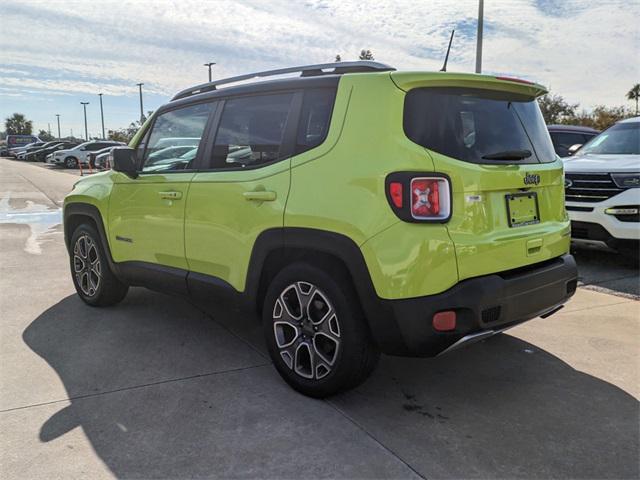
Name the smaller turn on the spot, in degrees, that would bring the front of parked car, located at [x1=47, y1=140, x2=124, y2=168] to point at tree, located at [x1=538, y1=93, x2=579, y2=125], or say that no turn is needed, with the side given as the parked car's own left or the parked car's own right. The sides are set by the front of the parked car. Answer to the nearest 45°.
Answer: approximately 135° to the parked car's own left

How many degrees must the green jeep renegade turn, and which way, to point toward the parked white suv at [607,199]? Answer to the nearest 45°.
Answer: approximately 90° to its right

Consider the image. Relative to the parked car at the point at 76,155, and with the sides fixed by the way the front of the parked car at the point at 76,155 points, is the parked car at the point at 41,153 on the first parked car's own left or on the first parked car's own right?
on the first parked car's own right

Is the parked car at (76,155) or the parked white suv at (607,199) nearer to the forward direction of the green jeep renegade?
the parked car

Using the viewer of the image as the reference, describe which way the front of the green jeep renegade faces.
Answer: facing away from the viewer and to the left of the viewer

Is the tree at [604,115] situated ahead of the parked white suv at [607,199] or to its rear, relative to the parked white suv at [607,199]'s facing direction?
to the rear

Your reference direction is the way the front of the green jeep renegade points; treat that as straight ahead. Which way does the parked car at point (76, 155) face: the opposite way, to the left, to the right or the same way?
to the left

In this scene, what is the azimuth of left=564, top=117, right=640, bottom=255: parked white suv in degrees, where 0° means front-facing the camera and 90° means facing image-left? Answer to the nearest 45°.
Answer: approximately 45°

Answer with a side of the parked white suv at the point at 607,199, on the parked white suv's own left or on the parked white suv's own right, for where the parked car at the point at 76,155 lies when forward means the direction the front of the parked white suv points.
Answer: on the parked white suv's own right

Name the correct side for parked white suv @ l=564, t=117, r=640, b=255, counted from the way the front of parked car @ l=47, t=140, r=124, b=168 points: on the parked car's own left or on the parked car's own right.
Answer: on the parked car's own left

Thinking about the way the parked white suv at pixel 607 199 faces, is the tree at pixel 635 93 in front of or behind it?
behind

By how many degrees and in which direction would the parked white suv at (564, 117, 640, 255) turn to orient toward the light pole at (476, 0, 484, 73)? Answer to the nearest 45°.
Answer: approximately 135° to its right

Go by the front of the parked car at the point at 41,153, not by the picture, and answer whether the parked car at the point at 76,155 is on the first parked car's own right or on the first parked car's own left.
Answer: on the first parked car's own left
